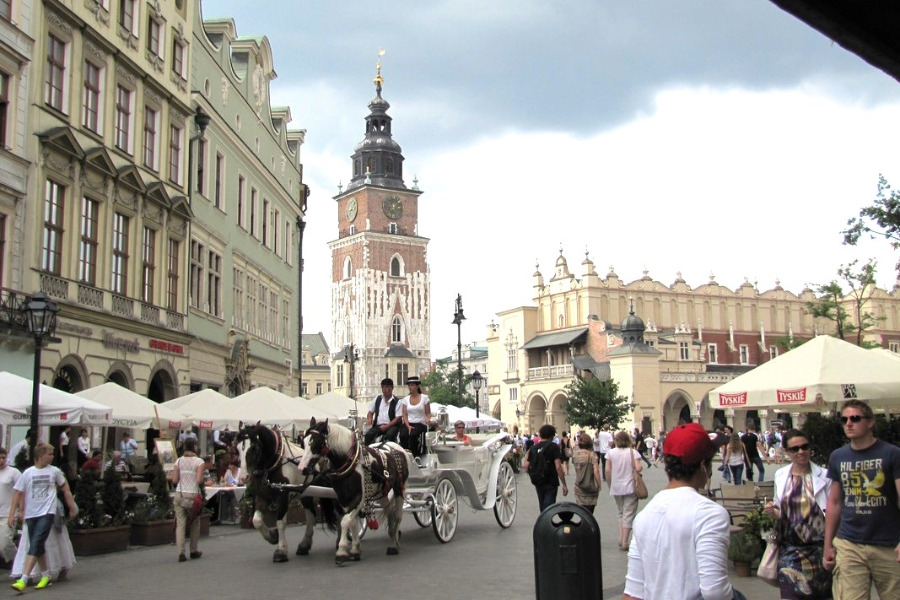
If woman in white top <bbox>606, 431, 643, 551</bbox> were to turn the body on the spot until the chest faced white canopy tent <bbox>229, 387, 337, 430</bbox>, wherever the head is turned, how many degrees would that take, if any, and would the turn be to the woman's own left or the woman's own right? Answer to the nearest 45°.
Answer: approximately 45° to the woman's own left

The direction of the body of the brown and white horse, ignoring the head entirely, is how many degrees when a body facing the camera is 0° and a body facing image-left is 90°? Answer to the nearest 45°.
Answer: approximately 45°

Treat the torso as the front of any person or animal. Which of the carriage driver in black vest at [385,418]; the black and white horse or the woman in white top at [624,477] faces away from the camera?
the woman in white top

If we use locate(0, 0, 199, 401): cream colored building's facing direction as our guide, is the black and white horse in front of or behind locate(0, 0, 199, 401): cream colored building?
in front

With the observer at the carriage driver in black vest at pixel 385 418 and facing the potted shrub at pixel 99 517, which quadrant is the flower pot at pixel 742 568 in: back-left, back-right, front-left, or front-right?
back-left

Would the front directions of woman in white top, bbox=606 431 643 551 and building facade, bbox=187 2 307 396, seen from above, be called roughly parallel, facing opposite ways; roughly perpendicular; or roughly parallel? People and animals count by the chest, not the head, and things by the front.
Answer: roughly perpendicular

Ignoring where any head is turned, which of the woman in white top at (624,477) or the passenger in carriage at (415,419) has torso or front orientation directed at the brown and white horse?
the passenger in carriage

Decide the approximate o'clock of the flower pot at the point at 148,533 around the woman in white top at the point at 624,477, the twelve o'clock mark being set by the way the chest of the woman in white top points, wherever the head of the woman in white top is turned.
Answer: The flower pot is roughly at 9 o'clock from the woman in white top.

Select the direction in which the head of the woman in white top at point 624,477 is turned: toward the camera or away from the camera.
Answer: away from the camera

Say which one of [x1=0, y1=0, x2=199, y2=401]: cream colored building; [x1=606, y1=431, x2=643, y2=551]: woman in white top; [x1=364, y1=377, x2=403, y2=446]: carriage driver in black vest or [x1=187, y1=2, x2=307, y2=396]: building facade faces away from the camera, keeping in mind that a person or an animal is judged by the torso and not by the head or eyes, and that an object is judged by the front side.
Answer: the woman in white top

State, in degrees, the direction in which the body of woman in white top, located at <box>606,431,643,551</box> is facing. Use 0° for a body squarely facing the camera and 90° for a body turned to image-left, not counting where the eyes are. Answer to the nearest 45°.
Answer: approximately 180°

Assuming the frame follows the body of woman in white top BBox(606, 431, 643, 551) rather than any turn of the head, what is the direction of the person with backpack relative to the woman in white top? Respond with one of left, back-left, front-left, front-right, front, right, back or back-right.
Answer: front-left

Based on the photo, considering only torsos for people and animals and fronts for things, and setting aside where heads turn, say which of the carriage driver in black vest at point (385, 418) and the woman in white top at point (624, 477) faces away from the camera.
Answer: the woman in white top

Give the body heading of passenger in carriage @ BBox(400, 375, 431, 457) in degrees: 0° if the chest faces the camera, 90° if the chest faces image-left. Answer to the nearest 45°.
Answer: approximately 45°

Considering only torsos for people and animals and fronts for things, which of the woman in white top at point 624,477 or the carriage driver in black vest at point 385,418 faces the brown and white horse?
the carriage driver in black vest

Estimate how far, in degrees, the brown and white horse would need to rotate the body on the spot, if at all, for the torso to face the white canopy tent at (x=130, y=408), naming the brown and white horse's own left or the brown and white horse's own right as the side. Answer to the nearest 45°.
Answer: approximately 90° to the brown and white horse's own right

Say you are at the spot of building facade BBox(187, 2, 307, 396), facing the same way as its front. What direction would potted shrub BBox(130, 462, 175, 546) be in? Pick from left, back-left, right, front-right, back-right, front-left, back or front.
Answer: front-right

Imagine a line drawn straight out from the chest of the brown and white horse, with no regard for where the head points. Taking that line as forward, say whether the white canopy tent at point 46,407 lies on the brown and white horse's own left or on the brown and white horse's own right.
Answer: on the brown and white horse's own right

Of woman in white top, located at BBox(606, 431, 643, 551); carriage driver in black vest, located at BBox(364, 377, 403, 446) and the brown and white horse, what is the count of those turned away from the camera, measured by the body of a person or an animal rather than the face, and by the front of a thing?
1
